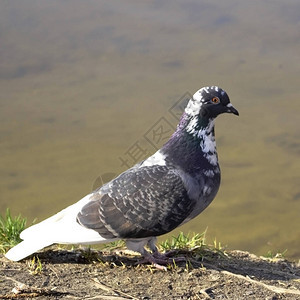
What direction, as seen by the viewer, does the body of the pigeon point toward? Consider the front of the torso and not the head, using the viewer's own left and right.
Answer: facing to the right of the viewer
